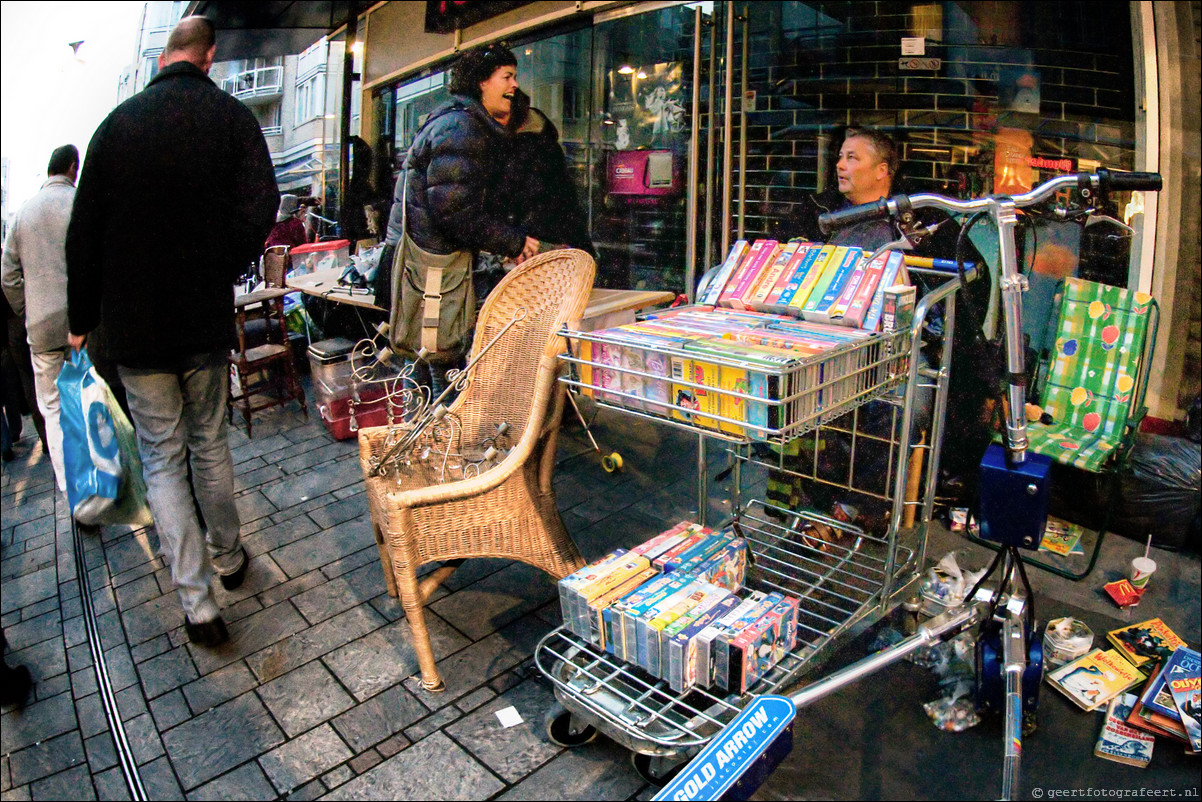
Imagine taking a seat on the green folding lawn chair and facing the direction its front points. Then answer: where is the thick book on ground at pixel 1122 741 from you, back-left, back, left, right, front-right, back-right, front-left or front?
front-left

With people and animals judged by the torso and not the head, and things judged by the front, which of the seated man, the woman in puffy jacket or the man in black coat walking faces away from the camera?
the man in black coat walking

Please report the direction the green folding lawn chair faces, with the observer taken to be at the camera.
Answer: facing the viewer and to the left of the viewer

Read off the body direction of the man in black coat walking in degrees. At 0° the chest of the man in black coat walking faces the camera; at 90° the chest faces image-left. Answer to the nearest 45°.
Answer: approximately 180°

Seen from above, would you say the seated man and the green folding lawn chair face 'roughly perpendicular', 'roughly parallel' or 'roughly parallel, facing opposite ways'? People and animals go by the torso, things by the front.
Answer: roughly parallel

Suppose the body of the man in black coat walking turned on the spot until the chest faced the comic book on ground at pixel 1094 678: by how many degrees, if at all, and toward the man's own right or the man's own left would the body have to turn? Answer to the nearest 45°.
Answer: approximately 135° to the man's own right

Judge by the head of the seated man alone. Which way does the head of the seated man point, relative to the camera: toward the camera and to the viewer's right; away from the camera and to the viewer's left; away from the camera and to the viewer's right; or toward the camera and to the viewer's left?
toward the camera and to the viewer's left

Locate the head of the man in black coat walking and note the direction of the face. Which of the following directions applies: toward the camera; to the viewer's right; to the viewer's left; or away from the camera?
away from the camera

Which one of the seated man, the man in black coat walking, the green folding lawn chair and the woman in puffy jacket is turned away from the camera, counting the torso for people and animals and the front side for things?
the man in black coat walking
